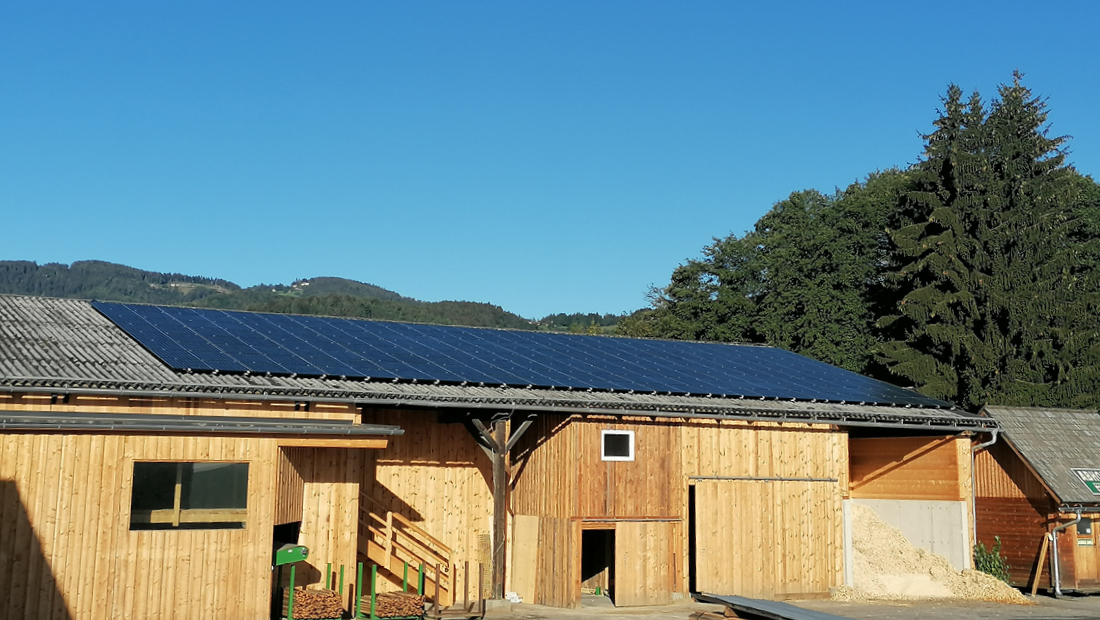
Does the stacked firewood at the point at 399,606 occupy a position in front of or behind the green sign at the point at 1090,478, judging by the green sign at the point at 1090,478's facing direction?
in front

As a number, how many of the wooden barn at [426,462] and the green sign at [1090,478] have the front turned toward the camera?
2

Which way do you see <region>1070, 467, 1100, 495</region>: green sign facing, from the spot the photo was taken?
facing the viewer

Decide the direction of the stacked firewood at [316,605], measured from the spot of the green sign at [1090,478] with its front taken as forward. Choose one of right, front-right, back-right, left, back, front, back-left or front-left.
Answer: front-right

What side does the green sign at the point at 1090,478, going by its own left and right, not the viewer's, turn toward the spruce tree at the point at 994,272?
back

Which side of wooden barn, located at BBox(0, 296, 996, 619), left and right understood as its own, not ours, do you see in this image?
front

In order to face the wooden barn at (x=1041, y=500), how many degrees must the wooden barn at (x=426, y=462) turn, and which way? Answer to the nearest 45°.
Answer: approximately 90° to its left

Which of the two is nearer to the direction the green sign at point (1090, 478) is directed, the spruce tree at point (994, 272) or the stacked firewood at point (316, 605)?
the stacked firewood

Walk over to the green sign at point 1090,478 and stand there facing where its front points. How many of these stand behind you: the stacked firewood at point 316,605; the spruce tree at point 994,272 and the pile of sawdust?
1
